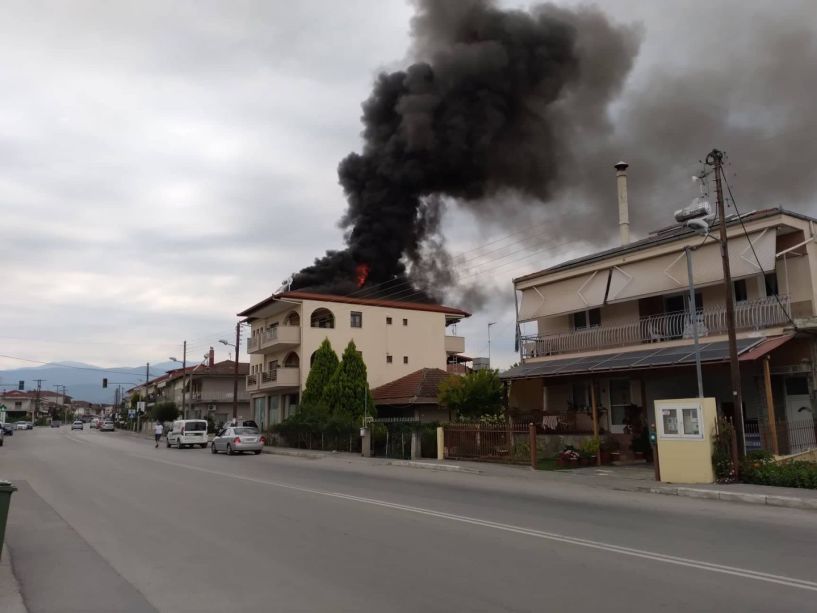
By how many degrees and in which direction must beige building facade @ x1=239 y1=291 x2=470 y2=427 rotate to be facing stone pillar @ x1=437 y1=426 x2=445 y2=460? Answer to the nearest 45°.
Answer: approximately 45° to its left

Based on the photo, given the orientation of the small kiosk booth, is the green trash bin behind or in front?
in front

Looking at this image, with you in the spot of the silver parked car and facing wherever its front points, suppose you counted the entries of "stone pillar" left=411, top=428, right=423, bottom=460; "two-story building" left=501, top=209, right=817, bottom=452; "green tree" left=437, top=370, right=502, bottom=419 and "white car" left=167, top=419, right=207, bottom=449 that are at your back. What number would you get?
3

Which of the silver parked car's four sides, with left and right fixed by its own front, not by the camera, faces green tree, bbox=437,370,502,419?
back

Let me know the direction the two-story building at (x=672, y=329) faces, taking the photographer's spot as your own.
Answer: facing the viewer and to the left of the viewer

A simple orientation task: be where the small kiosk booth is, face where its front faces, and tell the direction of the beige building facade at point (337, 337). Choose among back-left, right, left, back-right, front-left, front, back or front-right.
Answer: back-right

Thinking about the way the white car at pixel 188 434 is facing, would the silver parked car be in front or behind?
behind

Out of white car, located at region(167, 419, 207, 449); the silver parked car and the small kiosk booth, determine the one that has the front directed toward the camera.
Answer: the small kiosk booth

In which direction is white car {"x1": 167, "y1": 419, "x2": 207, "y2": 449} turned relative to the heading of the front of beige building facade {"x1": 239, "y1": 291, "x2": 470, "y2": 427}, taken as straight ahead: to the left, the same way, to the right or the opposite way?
to the right

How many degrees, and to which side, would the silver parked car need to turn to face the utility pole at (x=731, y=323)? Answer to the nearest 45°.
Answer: approximately 180°

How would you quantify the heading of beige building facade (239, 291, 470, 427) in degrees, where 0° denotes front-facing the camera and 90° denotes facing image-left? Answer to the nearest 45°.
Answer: approximately 45°

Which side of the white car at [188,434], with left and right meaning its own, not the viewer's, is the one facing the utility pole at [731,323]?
back

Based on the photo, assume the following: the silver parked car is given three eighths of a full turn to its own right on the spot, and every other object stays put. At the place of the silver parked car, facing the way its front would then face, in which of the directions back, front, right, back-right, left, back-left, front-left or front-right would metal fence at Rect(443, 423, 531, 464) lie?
front-right

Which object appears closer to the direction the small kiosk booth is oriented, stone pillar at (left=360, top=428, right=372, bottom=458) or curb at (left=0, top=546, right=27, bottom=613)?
the curb

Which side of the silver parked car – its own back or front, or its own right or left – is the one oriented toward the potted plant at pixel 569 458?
back

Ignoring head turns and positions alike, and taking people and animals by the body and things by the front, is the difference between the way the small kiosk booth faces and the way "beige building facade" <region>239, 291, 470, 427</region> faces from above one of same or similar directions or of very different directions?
same or similar directions

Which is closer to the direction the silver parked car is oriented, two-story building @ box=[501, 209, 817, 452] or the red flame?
the red flame

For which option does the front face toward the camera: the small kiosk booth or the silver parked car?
the small kiosk booth
